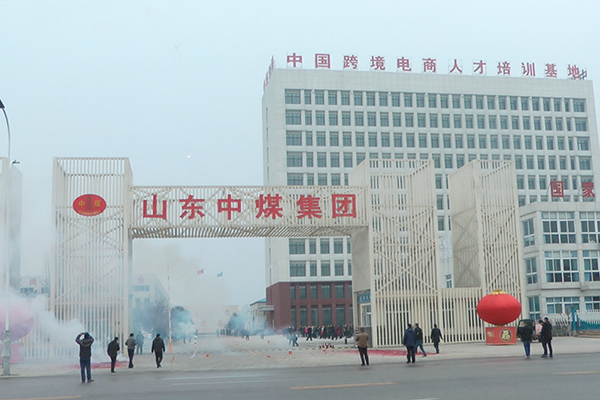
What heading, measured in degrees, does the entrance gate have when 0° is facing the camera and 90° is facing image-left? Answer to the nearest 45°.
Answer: approximately 0°

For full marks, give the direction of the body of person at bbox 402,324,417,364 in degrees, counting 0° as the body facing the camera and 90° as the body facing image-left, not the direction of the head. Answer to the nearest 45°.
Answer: approximately 180°

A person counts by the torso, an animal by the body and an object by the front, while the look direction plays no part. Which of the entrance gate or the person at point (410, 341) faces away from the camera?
the person

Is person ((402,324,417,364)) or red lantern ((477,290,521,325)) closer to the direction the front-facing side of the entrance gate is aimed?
the person

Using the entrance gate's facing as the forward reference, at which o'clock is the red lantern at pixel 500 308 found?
The red lantern is roughly at 9 o'clock from the entrance gate.

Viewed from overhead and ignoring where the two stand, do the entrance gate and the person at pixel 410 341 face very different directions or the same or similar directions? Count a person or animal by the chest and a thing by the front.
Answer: very different directions

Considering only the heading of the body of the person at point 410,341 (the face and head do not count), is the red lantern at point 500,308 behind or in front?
in front

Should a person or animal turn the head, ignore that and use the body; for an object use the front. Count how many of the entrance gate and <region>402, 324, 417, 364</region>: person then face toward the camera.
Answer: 1

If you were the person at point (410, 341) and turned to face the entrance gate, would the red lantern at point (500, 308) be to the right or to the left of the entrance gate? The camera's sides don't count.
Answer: right

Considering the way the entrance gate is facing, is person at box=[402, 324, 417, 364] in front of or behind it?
in front
